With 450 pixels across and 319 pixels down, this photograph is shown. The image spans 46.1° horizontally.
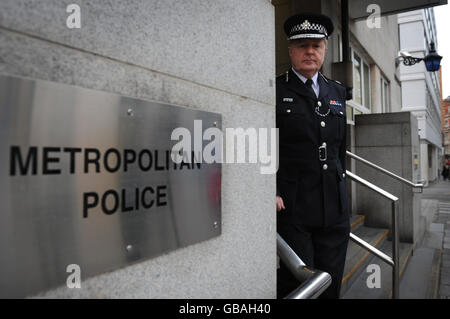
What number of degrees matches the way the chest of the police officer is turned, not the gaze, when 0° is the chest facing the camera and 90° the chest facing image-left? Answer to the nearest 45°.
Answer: approximately 315°

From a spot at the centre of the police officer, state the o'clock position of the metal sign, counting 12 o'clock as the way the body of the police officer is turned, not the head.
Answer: The metal sign is roughly at 2 o'clock from the police officer.

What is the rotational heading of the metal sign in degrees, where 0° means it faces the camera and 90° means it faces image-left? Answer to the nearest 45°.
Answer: approximately 315°

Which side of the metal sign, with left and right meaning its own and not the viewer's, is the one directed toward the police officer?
left

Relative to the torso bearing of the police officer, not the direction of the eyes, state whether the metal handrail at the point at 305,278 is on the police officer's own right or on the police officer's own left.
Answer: on the police officer's own right

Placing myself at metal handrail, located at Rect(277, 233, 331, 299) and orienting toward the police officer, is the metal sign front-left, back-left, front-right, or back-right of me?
back-left

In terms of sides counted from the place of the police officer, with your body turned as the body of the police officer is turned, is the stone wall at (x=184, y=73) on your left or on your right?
on your right
